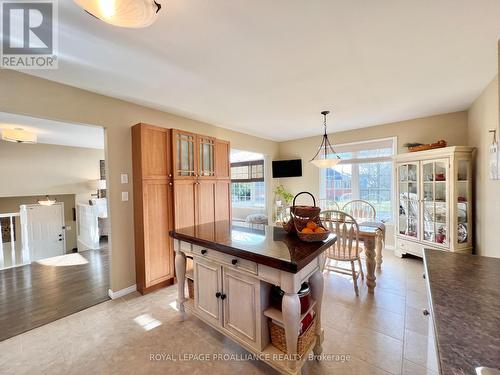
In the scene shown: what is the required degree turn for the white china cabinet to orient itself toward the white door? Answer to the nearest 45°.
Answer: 0° — it already faces it

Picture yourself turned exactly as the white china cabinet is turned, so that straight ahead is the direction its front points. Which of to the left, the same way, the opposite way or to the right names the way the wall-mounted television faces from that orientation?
to the left

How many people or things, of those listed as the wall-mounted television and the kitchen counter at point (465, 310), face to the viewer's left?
1

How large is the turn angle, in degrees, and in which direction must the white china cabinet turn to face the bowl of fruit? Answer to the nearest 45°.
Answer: approximately 45° to its left

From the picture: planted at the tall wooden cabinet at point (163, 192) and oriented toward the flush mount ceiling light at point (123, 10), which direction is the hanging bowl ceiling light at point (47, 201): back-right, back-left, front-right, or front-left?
back-right

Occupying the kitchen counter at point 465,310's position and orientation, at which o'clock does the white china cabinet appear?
The white china cabinet is roughly at 3 o'clock from the kitchen counter.

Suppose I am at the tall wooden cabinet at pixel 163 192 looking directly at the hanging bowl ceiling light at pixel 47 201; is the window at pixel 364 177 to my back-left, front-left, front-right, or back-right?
back-right

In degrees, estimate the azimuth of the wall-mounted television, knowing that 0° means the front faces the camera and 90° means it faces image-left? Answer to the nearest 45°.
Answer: approximately 0°

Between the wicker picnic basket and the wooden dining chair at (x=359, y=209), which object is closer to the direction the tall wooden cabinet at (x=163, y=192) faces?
the wicker picnic basket

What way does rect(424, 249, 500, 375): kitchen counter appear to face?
to the viewer's left

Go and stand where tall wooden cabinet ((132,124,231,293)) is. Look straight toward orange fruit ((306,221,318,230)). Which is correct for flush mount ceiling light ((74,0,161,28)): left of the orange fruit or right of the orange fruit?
right

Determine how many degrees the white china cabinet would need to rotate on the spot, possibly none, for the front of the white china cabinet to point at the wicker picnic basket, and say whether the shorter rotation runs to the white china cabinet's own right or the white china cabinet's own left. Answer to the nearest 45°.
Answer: approximately 45° to the white china cabinet's own left

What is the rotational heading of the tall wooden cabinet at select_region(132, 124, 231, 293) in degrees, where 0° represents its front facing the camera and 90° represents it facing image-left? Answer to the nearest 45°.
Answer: approximately 315°
